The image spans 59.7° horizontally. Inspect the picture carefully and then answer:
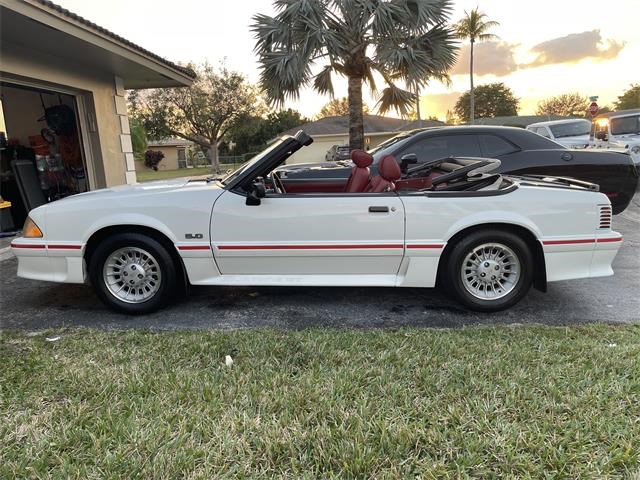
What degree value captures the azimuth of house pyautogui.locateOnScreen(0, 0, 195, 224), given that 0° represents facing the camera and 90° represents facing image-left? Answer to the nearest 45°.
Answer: approximately 315°

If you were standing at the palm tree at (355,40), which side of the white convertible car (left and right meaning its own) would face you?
right

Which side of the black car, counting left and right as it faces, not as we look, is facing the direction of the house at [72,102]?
front

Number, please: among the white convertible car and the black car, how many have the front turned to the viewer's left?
2

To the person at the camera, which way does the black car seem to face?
facing to the left of the viewer

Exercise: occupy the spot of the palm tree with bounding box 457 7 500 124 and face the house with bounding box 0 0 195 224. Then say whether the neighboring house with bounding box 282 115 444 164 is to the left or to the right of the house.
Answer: right

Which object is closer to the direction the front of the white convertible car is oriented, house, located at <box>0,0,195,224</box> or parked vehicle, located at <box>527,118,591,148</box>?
the house

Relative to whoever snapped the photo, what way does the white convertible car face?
facing to the left of the viewer
